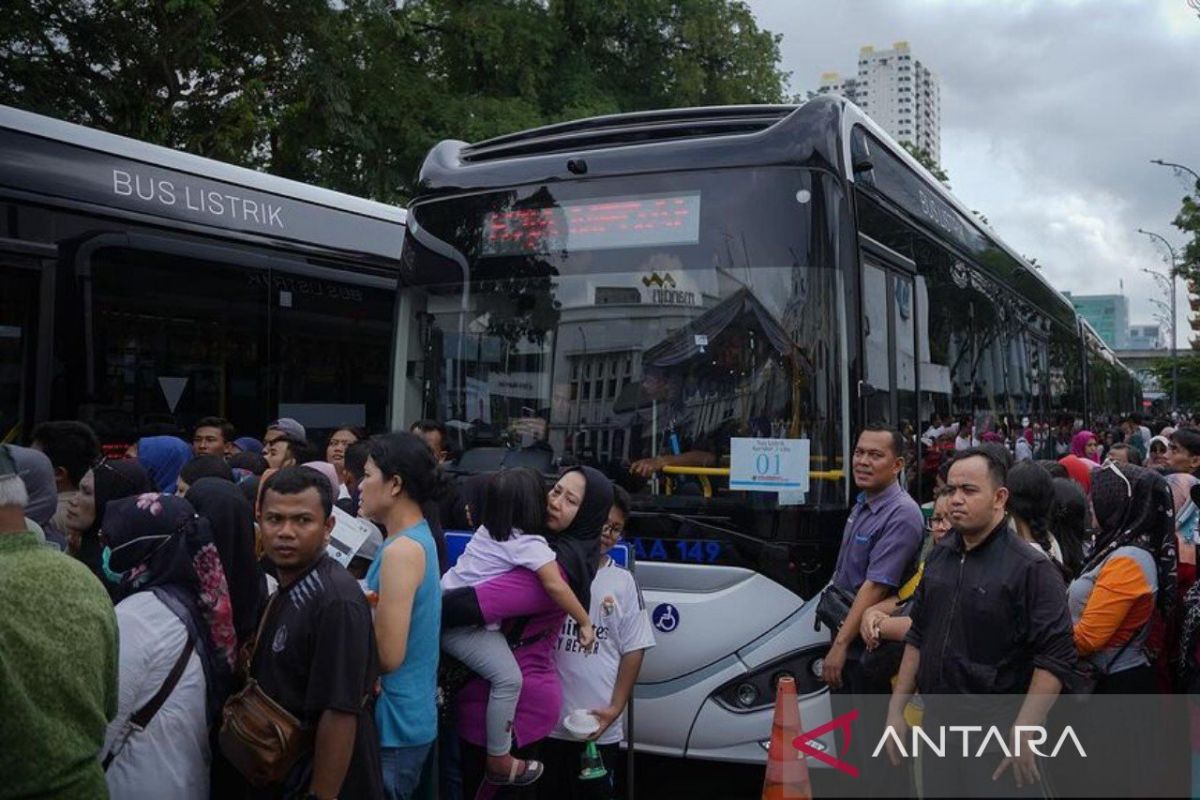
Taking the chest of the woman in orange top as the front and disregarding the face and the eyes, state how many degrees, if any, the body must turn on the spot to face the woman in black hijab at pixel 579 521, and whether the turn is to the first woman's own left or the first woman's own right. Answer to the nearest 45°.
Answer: approximately 45° to the first woman's own left

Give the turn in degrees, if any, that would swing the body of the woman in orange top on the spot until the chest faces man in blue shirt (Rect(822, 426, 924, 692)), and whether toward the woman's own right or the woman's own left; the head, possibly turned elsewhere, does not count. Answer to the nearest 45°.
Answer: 0° — they already face them

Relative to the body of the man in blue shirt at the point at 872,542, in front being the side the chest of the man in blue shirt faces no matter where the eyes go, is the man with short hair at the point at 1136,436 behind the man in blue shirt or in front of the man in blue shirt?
behind

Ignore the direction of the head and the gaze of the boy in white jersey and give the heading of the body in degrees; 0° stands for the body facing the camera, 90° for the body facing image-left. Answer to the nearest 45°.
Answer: approximately 45°
